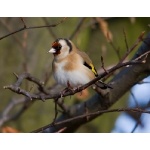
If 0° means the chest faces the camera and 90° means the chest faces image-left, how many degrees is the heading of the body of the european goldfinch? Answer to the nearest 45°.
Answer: approximately 45°
